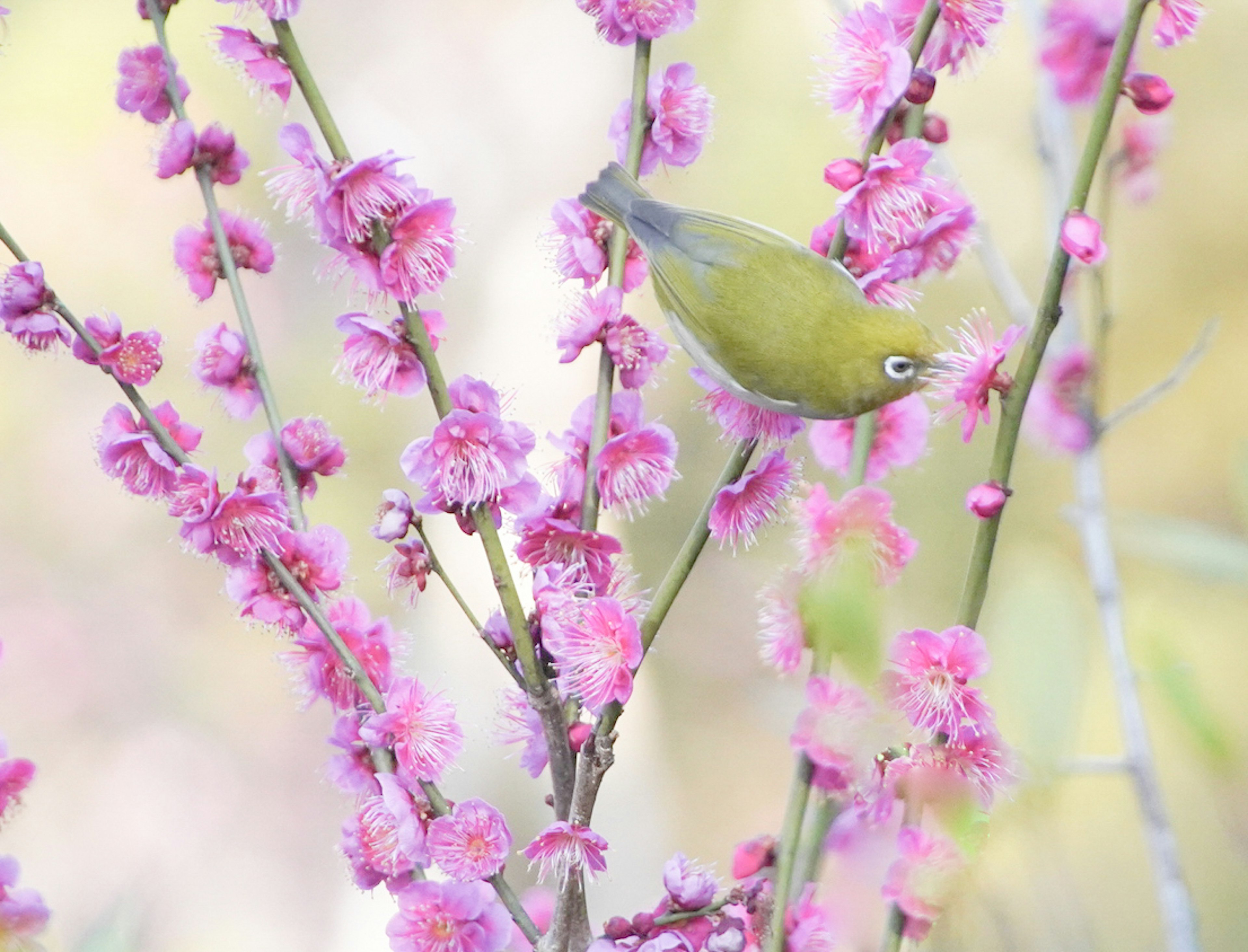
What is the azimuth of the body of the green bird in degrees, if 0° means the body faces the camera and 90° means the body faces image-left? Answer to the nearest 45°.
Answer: approximately 270°
